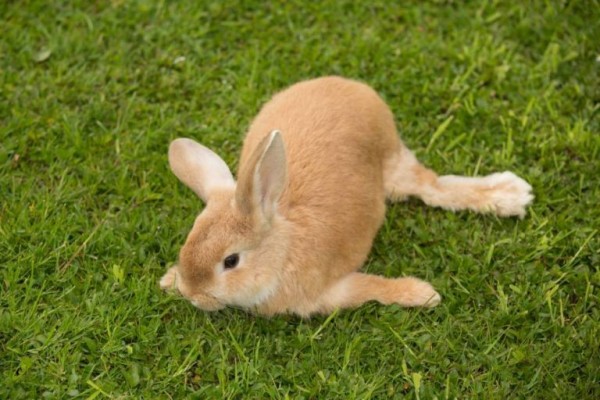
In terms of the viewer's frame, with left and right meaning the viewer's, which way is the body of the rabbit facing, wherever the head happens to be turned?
facing the viewer and to the left of the viewer
